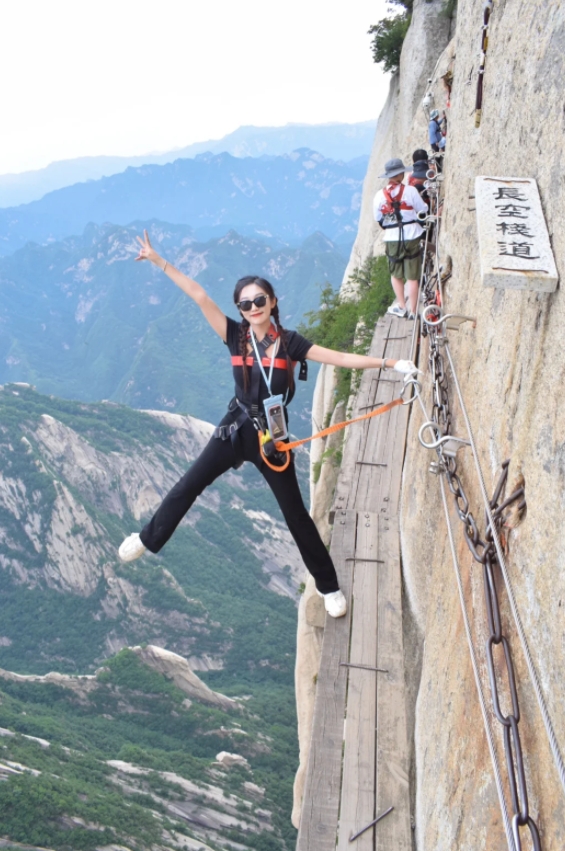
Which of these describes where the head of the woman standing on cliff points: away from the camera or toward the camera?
toward the camera

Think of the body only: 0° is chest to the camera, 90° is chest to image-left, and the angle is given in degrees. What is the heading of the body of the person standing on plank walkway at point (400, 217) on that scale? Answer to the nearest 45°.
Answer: approximately 180°

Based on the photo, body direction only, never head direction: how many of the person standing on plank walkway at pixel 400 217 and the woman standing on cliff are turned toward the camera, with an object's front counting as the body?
1

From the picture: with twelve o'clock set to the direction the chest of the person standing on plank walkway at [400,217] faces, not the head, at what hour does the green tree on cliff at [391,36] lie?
The green tree on cliff is roughly at 12 o'clock from the person standing on plank walkway.

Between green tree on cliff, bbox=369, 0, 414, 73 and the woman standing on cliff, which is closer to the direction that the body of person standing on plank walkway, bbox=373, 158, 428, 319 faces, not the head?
the green tree on cliff

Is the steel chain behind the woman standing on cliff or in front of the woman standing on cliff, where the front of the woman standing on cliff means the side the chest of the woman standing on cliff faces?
in front

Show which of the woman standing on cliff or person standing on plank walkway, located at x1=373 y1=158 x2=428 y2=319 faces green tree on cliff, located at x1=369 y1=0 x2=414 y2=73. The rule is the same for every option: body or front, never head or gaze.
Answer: the person standing on plank walkway

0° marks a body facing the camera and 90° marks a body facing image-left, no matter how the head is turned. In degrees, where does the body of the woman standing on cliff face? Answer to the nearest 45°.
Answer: approximately 0°

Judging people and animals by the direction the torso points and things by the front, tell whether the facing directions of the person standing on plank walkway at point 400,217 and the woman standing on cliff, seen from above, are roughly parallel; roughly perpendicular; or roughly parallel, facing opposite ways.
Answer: roughly parallel, facing opposite ways

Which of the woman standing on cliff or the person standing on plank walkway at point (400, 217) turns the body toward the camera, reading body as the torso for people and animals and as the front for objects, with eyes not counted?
the woman standing on cliff
